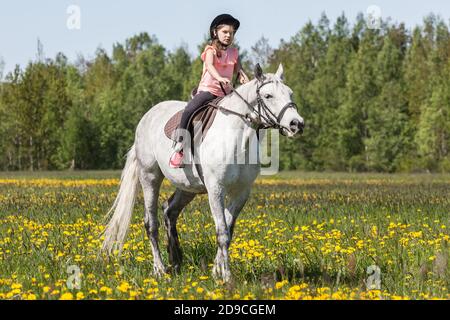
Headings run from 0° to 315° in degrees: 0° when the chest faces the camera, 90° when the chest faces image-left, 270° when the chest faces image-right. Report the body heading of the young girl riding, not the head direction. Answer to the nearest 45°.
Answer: approximately 315°

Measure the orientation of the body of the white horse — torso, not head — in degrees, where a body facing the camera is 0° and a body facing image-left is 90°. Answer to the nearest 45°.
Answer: approximately 315°
